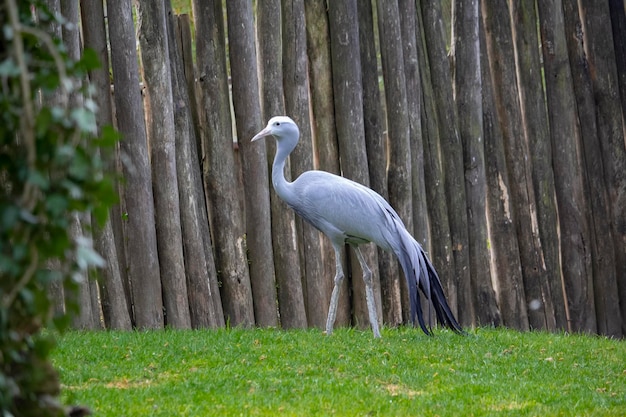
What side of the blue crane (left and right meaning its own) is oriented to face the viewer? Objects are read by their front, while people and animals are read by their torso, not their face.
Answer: left
